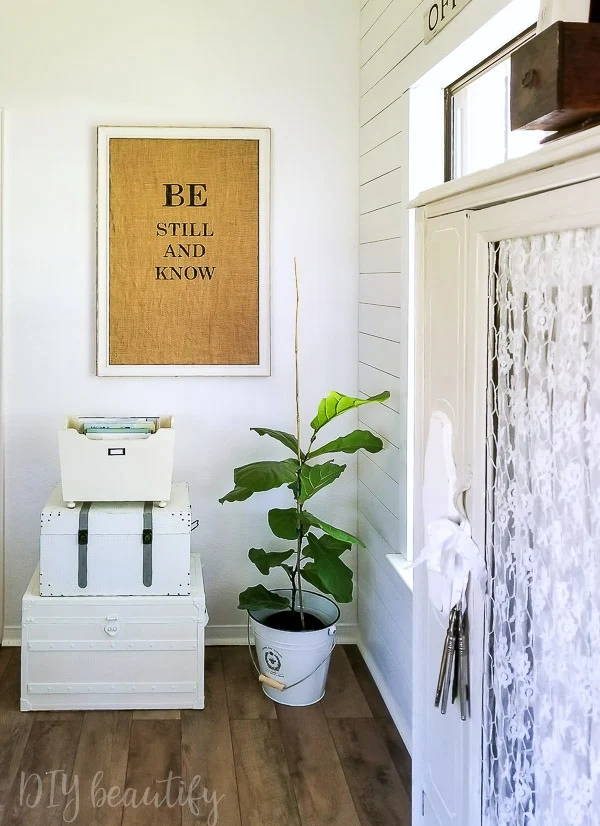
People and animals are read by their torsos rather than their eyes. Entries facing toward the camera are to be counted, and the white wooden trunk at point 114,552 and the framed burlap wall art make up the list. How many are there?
2

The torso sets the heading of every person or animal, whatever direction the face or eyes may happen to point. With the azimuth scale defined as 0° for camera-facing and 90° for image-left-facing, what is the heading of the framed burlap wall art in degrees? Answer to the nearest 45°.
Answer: approximately 0°

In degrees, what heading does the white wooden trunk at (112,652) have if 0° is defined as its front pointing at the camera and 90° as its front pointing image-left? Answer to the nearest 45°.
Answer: approximately 0°
